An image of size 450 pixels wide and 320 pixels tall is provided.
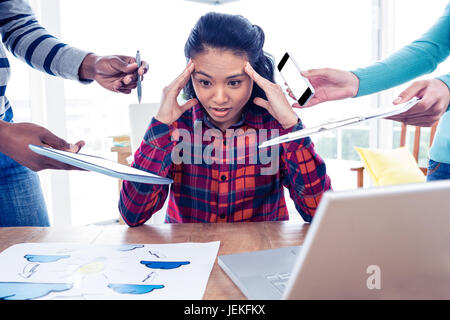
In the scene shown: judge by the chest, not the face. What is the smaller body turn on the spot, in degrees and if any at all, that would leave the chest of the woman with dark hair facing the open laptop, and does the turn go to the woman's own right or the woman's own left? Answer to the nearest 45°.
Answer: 0° — they already face it

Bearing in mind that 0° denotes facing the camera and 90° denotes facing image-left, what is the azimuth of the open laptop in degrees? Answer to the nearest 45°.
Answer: approximately 135°

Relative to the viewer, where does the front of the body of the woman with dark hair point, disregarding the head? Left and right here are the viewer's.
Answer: facing the viewer

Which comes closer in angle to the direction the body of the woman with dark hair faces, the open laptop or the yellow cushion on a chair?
the open laptop

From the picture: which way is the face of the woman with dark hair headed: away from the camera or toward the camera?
toward the camera

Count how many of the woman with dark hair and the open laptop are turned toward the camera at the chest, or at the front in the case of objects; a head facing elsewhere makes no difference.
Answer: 1

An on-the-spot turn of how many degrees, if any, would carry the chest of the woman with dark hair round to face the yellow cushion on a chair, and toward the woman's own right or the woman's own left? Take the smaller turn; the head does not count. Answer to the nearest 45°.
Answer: approximately 135° to the woman's own left

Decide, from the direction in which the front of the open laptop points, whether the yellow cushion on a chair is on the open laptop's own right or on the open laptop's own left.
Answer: on the open laptop's own right

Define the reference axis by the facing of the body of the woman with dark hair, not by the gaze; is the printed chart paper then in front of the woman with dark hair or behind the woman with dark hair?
in front
